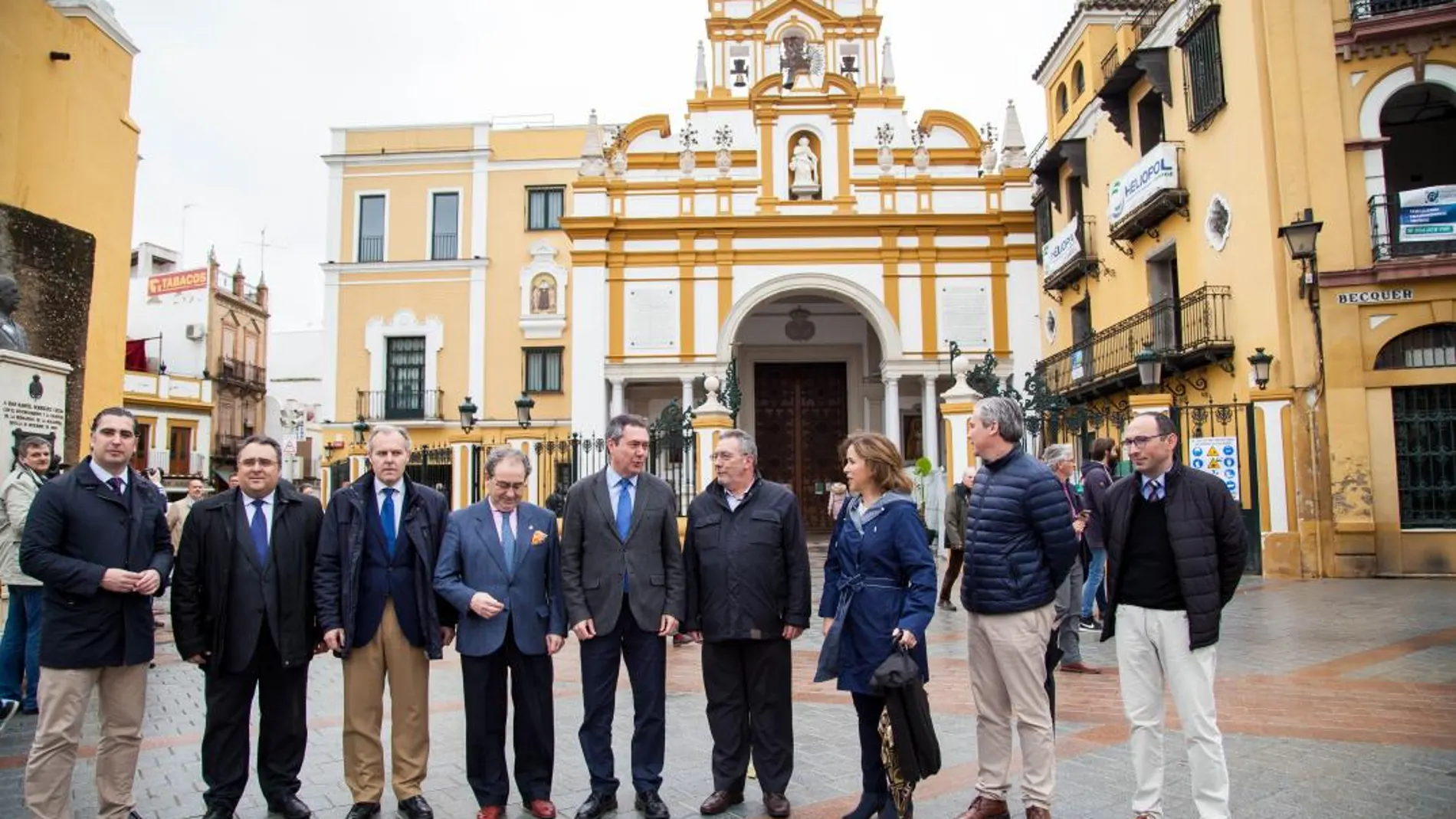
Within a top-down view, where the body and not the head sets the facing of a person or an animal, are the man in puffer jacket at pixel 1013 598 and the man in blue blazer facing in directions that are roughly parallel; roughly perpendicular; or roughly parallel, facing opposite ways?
roughly perpendicular

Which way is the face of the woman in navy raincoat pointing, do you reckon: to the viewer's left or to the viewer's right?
to the viewer's left

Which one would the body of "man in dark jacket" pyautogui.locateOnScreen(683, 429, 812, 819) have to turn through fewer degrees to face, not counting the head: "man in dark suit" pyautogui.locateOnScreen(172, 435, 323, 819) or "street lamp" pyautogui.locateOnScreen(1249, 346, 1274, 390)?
the man in dark suit

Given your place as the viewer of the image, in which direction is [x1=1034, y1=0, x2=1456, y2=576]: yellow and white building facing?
facing the viewer and to the left of the viewer

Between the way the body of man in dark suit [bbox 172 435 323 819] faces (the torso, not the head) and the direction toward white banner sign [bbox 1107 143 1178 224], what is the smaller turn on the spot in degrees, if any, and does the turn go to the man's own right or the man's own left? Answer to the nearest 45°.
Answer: approximately 90° to the man's own left

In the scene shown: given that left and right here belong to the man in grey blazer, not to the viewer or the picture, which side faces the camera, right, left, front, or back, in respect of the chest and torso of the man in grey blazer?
front

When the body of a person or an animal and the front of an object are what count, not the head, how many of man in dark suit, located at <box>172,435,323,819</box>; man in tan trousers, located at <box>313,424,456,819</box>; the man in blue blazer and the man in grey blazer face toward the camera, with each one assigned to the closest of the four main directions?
4

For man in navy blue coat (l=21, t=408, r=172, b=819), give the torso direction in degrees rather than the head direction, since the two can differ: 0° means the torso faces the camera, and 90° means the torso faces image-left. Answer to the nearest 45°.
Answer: approximately 315°

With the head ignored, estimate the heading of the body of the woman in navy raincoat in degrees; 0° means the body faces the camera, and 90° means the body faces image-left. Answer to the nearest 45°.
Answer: approximately 45°
